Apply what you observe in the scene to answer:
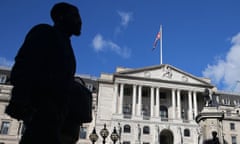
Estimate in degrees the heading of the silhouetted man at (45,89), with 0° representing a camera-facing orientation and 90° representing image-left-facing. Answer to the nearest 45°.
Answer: approximately 270°
